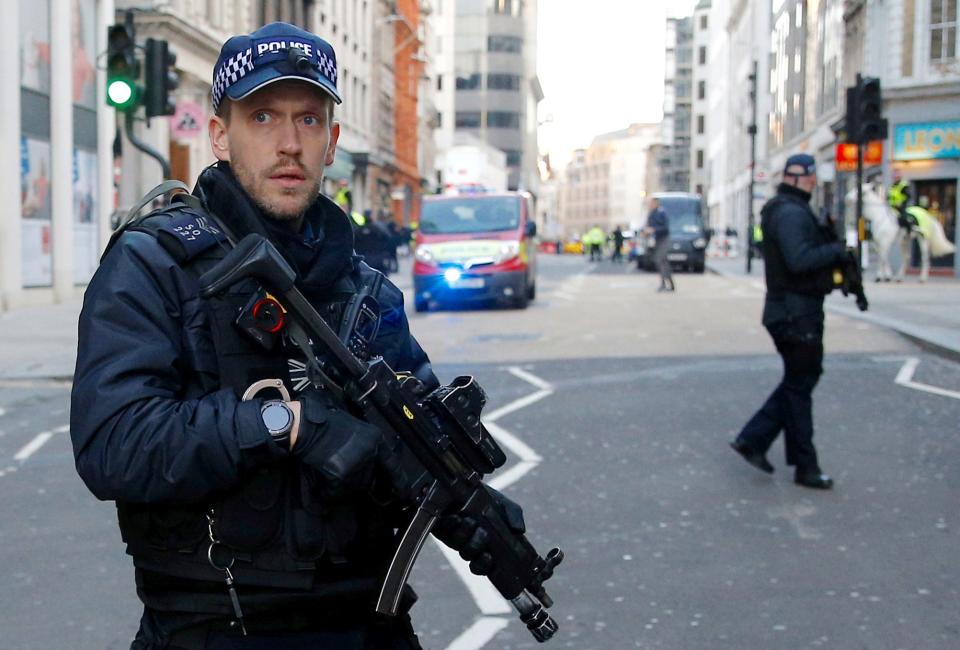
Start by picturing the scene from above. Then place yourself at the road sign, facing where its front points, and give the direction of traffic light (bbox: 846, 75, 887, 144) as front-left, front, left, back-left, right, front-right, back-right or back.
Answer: left

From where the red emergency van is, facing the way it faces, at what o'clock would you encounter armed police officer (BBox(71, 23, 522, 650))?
The armed police officer is roughly at 12 o'clock from the red emergency van.

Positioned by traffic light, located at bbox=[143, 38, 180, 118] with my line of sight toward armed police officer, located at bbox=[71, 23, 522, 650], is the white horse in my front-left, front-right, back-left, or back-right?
back-left

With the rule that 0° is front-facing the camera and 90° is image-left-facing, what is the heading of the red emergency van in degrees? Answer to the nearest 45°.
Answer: approximately 0°
